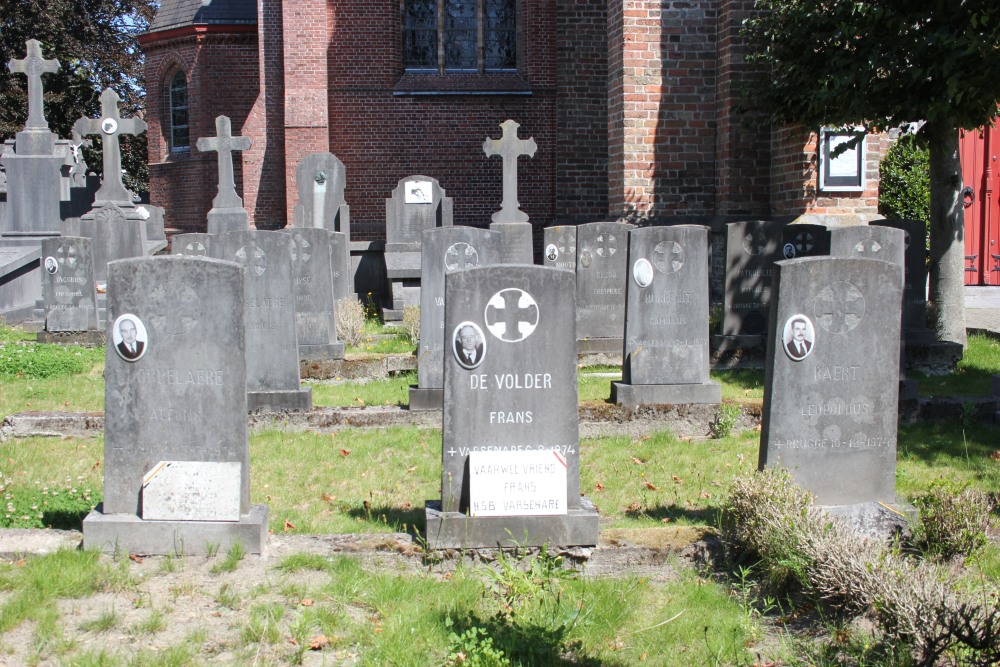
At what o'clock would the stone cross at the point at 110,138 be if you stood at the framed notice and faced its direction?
The stone cross is roughly at 3 o'clock from the framed notice.

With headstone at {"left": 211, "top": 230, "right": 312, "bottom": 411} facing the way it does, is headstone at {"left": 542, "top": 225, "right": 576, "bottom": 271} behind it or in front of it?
behind

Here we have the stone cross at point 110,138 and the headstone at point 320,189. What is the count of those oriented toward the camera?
2

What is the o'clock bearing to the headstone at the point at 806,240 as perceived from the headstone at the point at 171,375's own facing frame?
the headstone at the point at 806,240 is roughly at 8 o'clock from the headstone at the point at 171,375.

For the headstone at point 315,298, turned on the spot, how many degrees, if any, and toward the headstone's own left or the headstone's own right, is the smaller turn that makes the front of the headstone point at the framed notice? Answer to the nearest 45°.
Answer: approximately 90° to the headstone's own left

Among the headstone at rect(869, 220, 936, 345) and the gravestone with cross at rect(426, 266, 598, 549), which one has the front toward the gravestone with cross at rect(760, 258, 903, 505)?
the headstone

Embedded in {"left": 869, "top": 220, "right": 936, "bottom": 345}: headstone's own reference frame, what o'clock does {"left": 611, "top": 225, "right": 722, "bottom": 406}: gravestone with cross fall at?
The gravestone with cross is roughly at 1 o'clock from the headstone.

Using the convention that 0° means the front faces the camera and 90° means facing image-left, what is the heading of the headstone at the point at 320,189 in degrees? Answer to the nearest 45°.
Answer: approximately 0°

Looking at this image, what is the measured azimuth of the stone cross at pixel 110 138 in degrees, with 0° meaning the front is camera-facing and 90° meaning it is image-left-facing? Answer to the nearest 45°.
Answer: approximately 0°

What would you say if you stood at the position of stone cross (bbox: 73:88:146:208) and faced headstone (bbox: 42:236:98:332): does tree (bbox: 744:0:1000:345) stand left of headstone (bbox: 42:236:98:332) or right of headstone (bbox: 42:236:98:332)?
left
